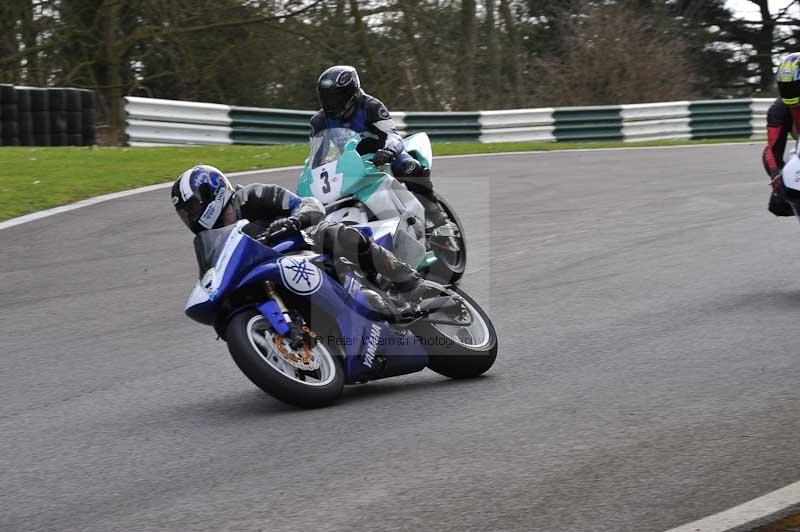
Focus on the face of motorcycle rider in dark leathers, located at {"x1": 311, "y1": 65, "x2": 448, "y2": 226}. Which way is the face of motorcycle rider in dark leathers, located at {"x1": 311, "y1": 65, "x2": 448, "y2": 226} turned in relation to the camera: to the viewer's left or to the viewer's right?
to the viewer's left

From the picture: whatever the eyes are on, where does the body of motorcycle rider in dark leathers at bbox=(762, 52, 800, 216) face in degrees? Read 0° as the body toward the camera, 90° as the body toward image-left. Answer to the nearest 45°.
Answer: approximately 0°

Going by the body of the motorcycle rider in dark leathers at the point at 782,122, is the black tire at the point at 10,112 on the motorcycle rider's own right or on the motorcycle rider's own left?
on the motorcycle rider's own right

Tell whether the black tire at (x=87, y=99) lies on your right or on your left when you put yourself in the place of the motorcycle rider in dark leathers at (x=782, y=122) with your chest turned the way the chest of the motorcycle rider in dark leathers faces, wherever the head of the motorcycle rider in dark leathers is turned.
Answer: on your right

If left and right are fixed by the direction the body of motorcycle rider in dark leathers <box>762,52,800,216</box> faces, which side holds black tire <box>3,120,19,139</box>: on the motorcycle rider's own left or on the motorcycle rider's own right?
on the motorcycle rider's own right
